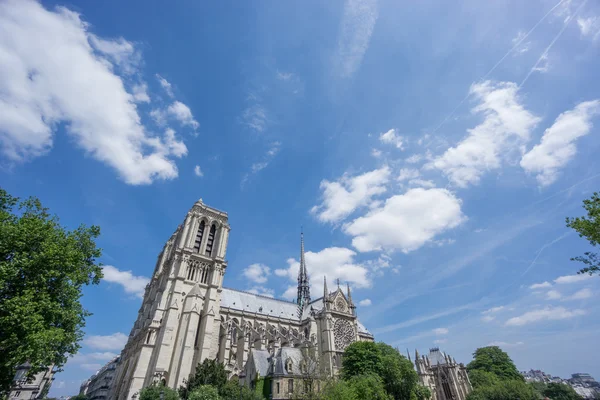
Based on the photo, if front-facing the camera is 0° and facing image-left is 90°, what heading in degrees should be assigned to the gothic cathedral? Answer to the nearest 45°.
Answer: approximately 45°

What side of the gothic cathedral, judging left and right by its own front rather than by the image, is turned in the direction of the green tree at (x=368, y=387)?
left

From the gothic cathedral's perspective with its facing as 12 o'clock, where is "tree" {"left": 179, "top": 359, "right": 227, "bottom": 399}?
The tree is roughly at 10 o'clock from the gothic cathedral.

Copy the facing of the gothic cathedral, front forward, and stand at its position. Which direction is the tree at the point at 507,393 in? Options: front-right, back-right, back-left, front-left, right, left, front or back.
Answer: back-left

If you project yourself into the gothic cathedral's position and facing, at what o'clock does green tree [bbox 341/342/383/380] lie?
The green tree is roughly at 8 o'clock from the gothic cathedral.

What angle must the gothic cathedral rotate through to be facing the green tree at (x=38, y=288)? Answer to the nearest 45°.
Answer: approximately 45° to its left
